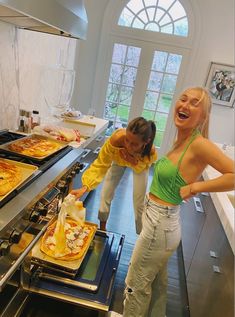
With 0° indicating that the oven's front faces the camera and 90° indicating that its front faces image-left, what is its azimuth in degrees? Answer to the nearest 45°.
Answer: approximately 315°

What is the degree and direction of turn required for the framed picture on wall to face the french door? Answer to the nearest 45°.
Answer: approximately 90° to its right

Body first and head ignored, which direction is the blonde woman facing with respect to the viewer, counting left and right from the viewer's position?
facing to the left of the viewer

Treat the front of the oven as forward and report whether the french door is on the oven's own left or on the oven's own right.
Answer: on the oven's own left

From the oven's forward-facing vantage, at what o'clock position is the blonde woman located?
The blonde woman is roughly at 11 o'clock from the oven.

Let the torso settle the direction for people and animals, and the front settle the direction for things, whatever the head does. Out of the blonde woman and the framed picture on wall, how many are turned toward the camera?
1

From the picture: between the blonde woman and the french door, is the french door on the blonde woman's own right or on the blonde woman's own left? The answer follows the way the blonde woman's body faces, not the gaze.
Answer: on the blonde woman's own right
